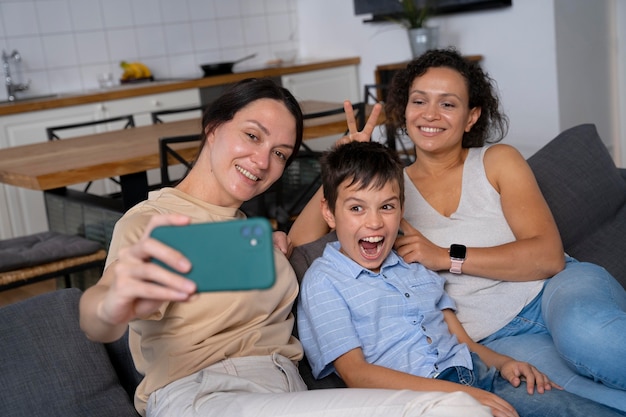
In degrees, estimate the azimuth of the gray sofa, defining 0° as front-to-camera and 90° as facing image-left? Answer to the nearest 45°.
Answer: approximately 315°

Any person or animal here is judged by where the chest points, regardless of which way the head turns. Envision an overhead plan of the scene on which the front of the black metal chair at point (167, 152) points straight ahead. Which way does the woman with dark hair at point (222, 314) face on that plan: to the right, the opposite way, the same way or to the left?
the opposite way

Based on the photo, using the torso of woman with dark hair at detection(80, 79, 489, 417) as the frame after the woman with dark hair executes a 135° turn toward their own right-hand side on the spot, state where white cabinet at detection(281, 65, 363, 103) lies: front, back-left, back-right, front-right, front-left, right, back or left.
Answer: right

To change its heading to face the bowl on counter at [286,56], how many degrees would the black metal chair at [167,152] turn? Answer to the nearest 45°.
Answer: approximately 45° to its right

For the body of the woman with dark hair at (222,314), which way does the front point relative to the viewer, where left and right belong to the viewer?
facing the viewer and to the right of the viewer

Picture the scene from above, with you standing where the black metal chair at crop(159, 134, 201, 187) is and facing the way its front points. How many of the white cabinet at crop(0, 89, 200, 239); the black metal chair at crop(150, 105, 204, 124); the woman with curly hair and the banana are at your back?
1

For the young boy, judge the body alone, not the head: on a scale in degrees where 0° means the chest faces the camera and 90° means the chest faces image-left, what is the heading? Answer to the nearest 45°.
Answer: approximately 315°

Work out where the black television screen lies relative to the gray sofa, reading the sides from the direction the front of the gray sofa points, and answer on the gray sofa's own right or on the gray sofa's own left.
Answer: on the gray sofa's own left

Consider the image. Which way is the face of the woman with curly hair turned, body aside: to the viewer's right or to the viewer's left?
to the viewer's left

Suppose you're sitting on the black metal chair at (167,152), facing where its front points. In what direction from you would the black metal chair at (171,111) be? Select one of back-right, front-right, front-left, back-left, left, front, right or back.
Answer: front-right

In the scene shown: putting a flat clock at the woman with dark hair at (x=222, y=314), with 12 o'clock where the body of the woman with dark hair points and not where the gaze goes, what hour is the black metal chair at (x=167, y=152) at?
The black metal chair is roughly at 7 o'clock from the woman with dark hair.

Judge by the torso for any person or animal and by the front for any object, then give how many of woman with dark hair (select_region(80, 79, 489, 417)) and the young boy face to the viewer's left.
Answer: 0

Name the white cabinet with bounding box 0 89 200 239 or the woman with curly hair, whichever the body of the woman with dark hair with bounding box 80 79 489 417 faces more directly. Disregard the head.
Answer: the woman with curly hair

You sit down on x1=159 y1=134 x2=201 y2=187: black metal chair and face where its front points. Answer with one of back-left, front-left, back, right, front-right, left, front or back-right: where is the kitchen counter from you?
front-right

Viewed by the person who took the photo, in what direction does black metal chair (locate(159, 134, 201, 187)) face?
facing away from the viewer and to the left of the viewer

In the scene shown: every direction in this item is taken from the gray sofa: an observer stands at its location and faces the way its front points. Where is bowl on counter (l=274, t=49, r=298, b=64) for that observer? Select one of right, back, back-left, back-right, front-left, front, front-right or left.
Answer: back-left

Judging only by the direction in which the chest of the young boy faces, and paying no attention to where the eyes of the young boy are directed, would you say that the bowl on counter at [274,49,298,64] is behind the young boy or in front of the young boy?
behind

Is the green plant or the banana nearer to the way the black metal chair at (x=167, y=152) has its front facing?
the banana

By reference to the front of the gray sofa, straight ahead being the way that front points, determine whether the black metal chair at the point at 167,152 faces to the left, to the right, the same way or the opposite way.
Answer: the opposite way
